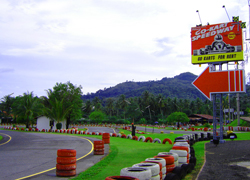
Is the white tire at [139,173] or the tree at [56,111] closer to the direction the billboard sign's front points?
the white tire

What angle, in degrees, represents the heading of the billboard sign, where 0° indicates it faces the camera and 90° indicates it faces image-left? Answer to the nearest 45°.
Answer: approximately 0°

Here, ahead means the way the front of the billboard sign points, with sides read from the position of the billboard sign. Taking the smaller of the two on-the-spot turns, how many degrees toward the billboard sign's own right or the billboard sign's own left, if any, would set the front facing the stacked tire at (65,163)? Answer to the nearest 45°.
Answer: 0° — it already faces it

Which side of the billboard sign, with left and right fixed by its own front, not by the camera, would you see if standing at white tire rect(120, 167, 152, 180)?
front

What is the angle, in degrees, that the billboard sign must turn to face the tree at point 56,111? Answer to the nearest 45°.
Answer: approximately 135° to its right

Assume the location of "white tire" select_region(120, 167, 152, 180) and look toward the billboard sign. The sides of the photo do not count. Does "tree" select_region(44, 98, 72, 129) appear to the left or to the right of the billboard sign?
left

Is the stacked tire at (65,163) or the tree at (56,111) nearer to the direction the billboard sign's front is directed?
the stacked tire

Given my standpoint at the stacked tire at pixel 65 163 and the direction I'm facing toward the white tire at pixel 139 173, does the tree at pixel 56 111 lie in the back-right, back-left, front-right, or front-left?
back-left
